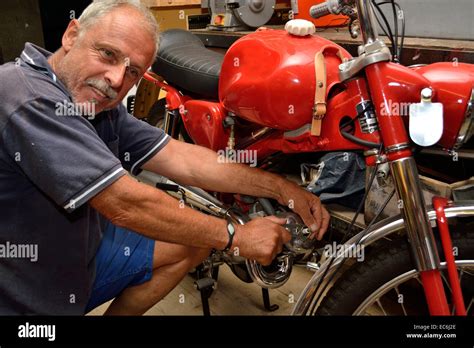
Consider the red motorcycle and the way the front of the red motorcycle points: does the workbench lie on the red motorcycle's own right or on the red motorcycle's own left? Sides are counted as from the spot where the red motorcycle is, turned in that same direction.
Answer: on the red motorcycle's own left

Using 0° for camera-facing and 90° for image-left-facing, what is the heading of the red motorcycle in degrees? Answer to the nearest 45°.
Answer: approximately 315°
